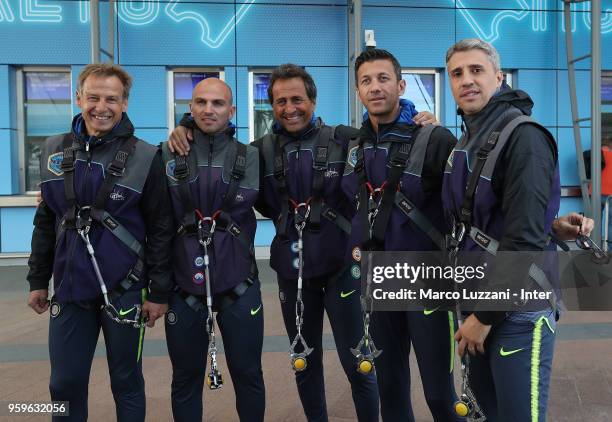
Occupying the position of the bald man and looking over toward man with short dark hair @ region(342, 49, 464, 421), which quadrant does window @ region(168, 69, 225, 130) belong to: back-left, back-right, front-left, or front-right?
back-left

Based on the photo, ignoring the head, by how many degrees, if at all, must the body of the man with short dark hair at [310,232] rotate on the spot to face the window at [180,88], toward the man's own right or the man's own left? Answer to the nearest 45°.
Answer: approximately 180°

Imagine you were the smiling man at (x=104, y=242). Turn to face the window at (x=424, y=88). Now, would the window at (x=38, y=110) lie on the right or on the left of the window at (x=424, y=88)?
left

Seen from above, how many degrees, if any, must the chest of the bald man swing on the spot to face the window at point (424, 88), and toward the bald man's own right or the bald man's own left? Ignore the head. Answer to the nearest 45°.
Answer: approximately 135° to the bald man's own left

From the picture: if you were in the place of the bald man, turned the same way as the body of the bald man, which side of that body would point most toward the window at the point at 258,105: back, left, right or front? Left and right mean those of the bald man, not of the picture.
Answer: back

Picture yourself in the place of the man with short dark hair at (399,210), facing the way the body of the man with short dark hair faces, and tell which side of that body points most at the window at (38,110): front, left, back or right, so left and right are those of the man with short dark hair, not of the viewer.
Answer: right

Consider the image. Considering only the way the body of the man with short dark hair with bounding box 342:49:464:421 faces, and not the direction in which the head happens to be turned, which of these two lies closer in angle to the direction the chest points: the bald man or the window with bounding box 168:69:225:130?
the bald man

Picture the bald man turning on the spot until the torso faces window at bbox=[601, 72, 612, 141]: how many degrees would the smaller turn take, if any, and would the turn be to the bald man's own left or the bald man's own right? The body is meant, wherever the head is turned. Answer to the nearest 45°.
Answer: approximately 135° to the bald man's own left

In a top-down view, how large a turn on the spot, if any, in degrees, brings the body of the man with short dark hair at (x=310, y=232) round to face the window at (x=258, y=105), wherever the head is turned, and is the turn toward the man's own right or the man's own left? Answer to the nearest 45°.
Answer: approximately 180°

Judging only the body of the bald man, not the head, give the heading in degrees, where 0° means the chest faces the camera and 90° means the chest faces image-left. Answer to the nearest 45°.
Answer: approximately 0°
